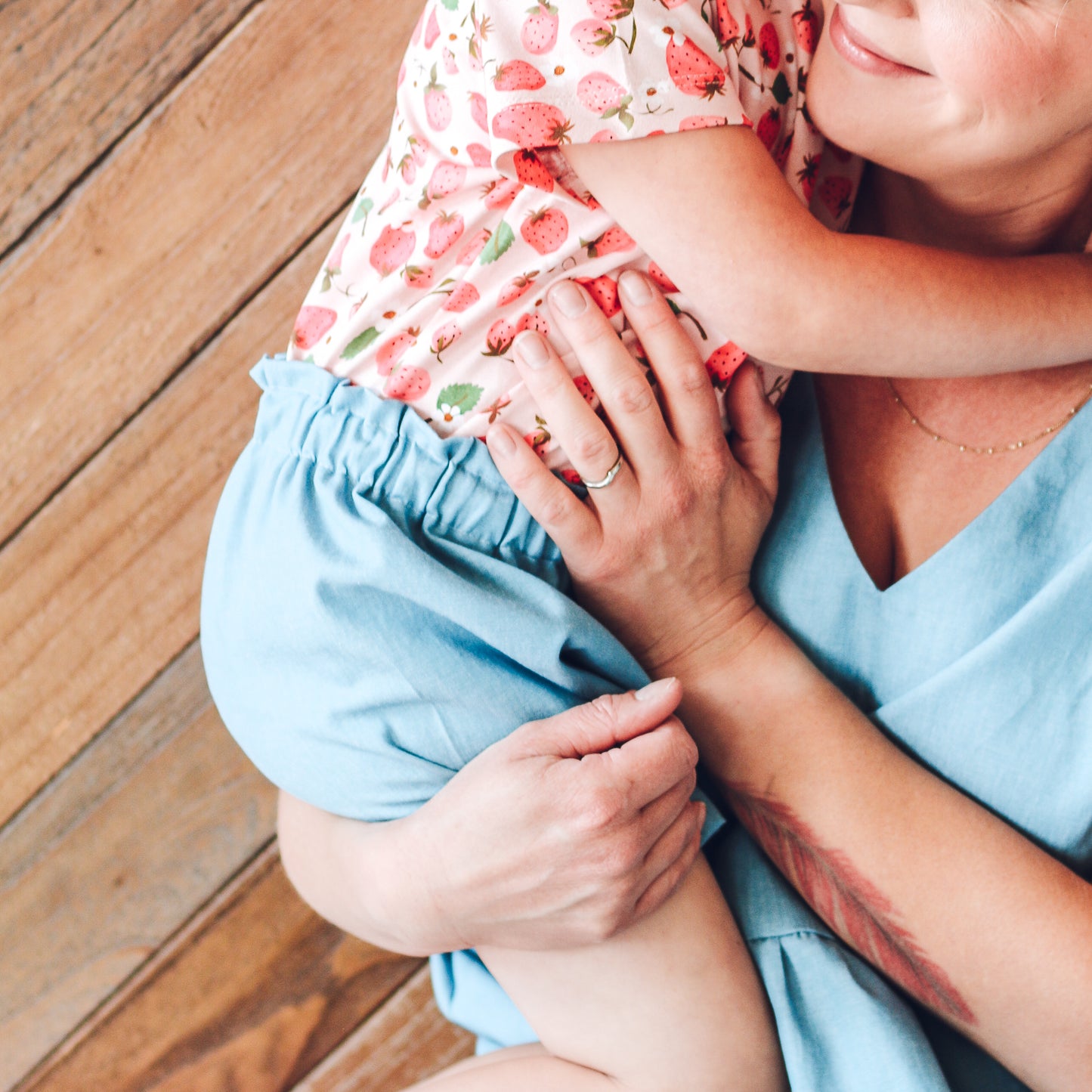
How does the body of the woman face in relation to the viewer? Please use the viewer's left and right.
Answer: facing the viewer and to the left of the viewer
